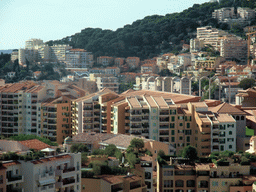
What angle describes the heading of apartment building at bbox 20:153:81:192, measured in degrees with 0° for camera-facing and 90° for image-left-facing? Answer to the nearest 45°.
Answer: approximately 315°

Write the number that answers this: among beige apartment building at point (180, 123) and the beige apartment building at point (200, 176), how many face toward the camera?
2

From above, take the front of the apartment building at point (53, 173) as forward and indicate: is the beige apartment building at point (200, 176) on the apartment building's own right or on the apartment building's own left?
on the apartment building's own left

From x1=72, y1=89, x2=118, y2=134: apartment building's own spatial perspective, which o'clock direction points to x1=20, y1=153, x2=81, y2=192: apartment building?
x1=20, y1=153, x2=81, y2=192: apartment building is roughly at 12 o'clock from x1=72, y1=89, x2=118, y2=134: apartment building.

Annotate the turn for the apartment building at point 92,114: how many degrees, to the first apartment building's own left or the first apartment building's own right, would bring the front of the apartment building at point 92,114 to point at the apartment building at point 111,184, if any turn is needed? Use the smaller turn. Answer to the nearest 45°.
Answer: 0° — it already faces it

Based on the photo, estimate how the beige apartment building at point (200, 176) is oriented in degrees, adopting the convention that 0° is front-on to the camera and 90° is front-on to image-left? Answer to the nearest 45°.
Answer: approximately 0°
